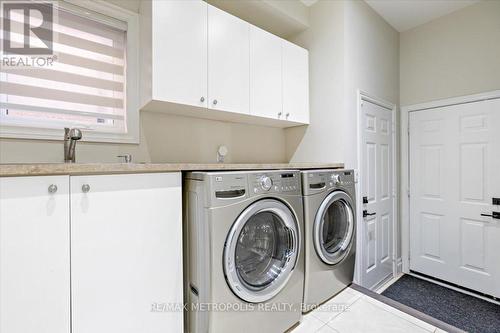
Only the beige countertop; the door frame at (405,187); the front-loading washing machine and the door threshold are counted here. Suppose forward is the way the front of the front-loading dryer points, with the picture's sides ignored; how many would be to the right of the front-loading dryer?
2

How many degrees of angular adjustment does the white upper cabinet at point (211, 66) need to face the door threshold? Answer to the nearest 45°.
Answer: approximately 45° to its left

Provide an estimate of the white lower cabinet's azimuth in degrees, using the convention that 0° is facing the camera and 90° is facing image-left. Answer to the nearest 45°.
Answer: approximately 0°

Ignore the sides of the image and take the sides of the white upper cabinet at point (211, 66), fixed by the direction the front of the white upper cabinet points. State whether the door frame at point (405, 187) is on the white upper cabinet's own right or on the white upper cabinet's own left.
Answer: on the white upper cabinet's own left

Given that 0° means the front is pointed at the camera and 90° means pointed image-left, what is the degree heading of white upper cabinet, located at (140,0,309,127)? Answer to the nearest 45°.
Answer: approximately 315°

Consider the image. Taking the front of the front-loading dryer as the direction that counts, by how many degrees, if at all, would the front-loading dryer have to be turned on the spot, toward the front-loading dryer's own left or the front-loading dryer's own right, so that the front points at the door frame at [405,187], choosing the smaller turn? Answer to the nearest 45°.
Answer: approximately 90° to the front-loading dryer's own left

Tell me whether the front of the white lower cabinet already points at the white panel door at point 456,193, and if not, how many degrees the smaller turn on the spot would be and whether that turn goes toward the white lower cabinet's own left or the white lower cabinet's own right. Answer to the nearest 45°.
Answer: approximately 90° to the white lower cabinet's own left

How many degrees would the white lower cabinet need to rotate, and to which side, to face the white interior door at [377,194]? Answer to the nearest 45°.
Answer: approximately 90° to its left

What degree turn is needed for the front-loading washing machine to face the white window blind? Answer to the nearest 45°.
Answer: approximately 135° to its right
